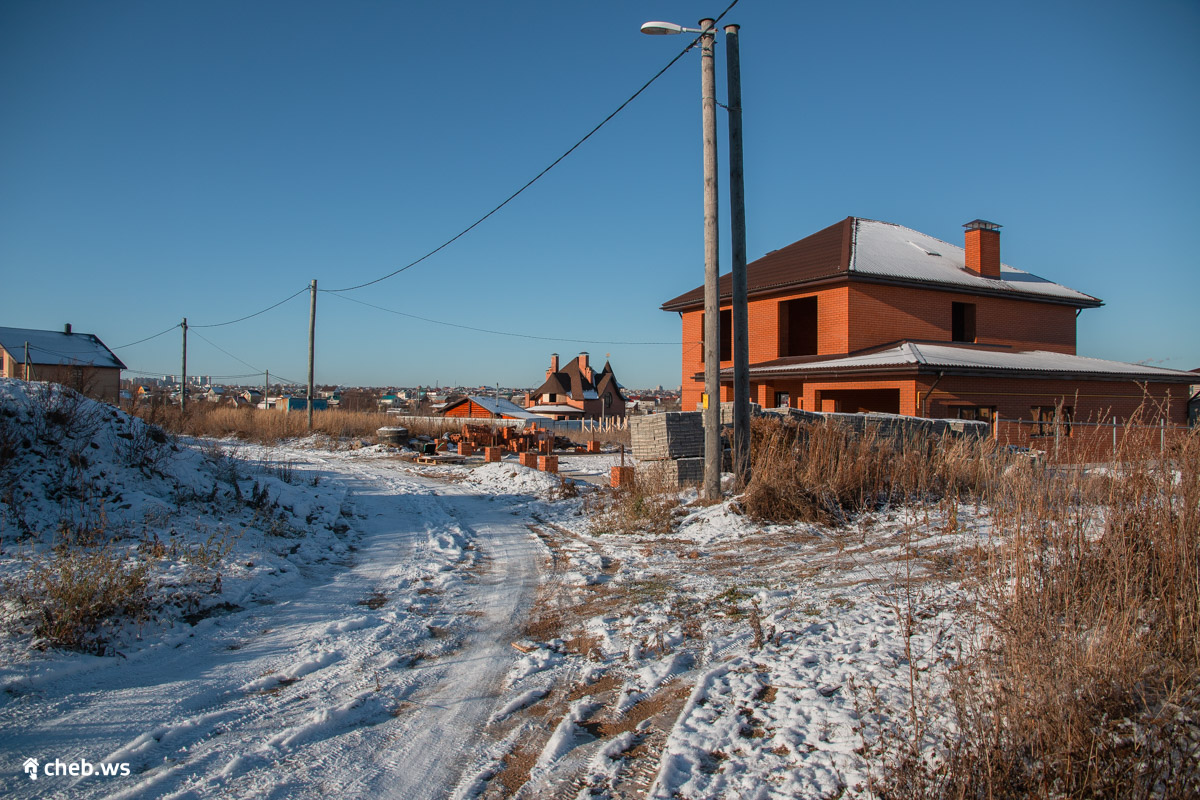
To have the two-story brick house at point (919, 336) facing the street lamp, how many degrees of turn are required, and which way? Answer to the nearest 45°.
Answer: approximately 45° to its left

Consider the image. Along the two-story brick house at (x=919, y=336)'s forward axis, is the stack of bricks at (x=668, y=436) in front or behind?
in front

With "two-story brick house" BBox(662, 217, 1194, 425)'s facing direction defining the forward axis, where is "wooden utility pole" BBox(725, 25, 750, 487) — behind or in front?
in front

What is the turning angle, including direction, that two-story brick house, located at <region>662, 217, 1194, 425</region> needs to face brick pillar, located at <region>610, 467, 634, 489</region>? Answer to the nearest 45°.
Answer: approximately 45° to its left

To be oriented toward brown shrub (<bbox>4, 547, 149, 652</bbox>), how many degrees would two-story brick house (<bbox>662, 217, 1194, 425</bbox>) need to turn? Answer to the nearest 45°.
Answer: approximately 45° to its left

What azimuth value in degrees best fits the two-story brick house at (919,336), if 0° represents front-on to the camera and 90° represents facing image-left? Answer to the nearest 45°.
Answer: approximately 45°
